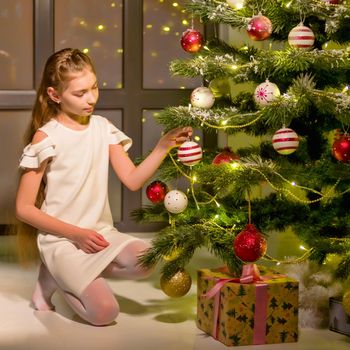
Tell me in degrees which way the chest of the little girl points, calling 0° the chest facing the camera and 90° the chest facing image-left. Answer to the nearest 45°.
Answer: approximately 315°

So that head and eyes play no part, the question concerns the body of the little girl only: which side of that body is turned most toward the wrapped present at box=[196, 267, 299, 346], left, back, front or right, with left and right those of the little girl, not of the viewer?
front

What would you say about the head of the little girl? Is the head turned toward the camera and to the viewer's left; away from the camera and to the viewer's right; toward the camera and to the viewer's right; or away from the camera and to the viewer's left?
toward the camera and to the viewer's right

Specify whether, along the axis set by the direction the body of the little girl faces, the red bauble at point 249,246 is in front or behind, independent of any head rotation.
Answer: in front

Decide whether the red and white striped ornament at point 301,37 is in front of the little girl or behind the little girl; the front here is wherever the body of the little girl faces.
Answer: in front

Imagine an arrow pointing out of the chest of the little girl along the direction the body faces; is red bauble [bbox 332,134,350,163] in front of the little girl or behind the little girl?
in front
